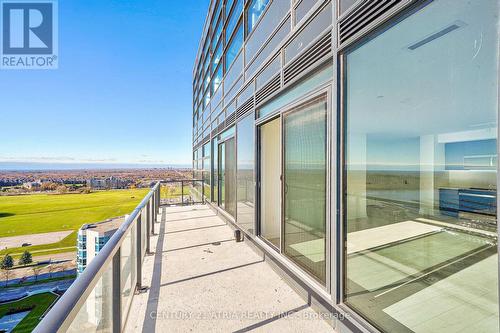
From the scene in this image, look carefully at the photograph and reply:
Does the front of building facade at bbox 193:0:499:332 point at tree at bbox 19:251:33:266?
no

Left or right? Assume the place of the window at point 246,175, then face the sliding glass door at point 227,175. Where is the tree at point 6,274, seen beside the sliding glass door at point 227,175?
left

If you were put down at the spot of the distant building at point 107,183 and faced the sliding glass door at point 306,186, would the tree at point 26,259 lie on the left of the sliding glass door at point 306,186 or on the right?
right

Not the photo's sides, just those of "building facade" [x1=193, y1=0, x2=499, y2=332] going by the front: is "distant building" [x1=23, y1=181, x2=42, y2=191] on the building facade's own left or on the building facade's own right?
on the building facade's own right

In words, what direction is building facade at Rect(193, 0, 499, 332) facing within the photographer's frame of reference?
facing the viewer and to the left of the viewer

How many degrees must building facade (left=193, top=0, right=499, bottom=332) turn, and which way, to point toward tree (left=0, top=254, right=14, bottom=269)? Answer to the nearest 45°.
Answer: approximately 45° to its right

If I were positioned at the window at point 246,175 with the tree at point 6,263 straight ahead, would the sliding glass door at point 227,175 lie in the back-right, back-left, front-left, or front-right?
front-right

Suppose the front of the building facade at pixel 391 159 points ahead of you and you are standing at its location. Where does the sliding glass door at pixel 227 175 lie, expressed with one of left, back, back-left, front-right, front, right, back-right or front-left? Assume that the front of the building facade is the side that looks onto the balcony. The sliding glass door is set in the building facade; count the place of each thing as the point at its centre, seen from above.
right

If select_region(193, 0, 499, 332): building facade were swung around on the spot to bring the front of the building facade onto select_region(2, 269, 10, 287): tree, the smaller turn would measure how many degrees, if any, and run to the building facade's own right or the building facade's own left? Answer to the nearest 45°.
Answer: approximately 45° to the building facade's own right

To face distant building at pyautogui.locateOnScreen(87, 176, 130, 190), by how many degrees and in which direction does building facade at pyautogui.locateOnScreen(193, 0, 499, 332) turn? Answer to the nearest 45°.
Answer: approximately 90° to its right

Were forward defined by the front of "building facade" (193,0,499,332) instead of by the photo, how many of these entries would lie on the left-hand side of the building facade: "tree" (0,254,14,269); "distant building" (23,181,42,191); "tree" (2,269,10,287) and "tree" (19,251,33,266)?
0
